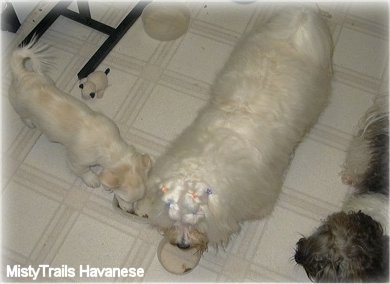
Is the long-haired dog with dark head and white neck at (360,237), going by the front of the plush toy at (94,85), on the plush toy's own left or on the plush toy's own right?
on the plush toy's own left

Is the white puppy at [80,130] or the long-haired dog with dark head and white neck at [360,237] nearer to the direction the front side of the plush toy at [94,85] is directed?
the white puppy

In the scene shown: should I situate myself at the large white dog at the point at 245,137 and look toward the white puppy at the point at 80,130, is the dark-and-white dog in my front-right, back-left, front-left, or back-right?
back-left

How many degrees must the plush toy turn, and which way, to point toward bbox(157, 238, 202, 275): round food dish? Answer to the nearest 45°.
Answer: approximately 45° to its left

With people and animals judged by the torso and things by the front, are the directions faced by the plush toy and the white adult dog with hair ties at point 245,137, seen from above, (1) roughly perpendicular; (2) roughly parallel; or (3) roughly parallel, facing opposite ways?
roughly parallel

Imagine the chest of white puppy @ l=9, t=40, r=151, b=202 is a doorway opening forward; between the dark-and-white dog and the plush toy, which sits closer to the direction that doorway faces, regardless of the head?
the dark-and-white dog

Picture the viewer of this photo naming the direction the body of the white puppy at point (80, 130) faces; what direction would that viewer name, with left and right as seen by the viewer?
facing the viewer and to the right of the viewer

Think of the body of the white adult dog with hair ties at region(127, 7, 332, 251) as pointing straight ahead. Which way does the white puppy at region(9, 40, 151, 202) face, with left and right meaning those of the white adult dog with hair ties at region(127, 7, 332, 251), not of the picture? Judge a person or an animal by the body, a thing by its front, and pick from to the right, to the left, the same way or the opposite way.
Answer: to the left

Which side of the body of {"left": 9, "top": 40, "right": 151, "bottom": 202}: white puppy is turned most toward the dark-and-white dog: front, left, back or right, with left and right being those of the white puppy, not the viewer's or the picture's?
front

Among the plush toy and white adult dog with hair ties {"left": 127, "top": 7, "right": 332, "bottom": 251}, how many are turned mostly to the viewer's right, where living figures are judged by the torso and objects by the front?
0

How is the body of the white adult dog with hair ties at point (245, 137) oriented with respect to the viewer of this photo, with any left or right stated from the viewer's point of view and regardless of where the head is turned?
facing the viewer and to the left of the viewer

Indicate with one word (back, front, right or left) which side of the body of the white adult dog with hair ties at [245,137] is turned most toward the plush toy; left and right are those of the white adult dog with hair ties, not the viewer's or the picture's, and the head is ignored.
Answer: right
